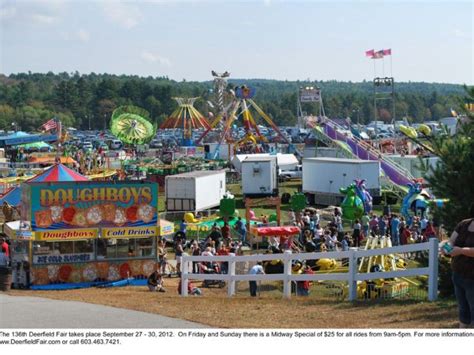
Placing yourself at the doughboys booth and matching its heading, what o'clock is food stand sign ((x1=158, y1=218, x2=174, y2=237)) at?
The food stand sign is roughly at 8 o'clock from the doughboys booth.

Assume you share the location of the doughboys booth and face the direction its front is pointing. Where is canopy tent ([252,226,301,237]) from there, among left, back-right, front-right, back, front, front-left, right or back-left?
back-left

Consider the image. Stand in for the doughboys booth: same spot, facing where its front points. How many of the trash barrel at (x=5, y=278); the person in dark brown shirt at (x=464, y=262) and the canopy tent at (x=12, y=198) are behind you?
1

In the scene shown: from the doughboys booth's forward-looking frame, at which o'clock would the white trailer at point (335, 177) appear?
The white trailer is roughly at 7 o'clock from the doughboys booth.

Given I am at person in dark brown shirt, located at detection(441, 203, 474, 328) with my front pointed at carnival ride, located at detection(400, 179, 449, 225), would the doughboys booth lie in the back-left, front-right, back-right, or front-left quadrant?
front-left

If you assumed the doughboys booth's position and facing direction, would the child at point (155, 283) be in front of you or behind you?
in front

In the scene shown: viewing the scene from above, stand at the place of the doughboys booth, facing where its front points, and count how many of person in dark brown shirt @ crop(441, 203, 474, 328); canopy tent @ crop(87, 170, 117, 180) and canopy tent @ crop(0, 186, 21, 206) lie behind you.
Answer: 2

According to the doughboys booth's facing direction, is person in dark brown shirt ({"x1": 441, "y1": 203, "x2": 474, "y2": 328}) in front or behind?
in front

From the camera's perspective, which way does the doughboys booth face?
toward the camera

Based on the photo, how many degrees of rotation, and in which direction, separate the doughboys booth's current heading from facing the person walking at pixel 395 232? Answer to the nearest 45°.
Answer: approximately 135° to its left

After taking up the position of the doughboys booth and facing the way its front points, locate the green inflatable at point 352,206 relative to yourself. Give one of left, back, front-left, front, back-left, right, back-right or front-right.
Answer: back-left

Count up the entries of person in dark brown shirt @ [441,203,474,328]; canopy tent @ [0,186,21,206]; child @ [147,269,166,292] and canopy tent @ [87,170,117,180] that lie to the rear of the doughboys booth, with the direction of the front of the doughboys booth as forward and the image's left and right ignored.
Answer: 2

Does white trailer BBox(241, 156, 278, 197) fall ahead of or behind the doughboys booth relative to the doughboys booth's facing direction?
behind

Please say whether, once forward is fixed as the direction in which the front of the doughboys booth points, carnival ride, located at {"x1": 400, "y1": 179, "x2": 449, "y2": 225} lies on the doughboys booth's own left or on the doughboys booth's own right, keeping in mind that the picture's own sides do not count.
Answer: on the doughboys booth's own left
